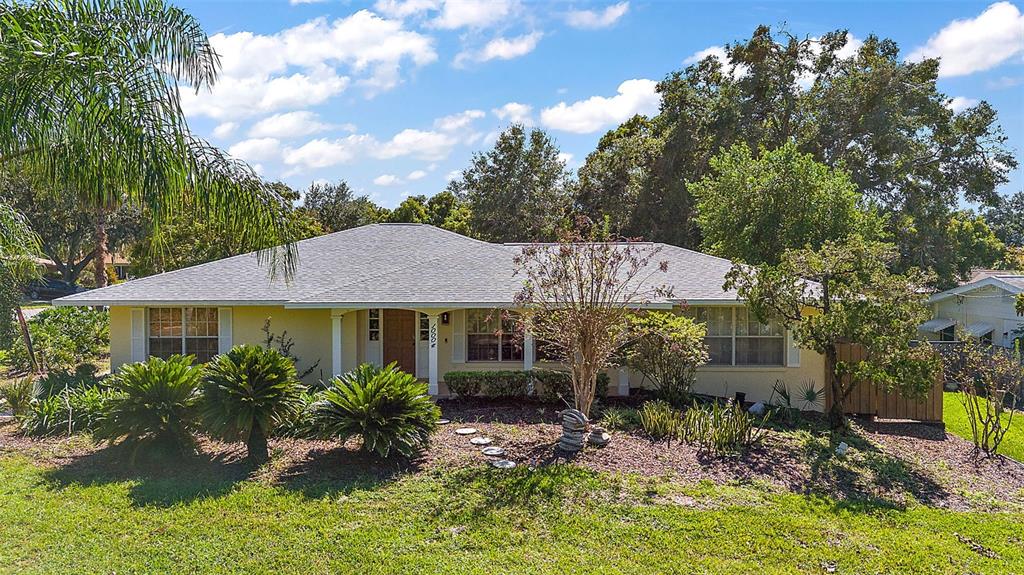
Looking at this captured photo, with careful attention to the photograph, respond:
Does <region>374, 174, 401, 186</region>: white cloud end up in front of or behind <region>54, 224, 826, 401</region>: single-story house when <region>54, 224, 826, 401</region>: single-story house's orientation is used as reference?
behind

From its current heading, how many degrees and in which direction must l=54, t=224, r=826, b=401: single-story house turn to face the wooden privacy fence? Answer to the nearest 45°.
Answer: approximately 90° to its left

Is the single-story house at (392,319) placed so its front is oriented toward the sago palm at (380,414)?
yes

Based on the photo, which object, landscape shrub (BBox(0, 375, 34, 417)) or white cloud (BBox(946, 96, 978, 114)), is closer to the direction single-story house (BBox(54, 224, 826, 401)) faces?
the landscape shrub

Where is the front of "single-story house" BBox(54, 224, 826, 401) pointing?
toward the camera

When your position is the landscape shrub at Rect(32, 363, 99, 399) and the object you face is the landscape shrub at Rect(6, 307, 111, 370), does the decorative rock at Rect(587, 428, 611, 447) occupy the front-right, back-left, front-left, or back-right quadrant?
back-right

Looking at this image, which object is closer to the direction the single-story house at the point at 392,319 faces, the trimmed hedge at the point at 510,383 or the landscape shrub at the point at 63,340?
the trimmed hedge

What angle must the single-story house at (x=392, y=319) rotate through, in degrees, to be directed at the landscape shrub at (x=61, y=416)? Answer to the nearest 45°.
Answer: approximately 45° to its right

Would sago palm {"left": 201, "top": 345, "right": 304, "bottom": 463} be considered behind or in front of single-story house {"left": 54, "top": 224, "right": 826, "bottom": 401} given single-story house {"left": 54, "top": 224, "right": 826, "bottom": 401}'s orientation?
in front

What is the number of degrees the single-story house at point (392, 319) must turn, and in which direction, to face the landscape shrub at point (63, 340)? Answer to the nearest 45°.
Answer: approximately 135° to its right
